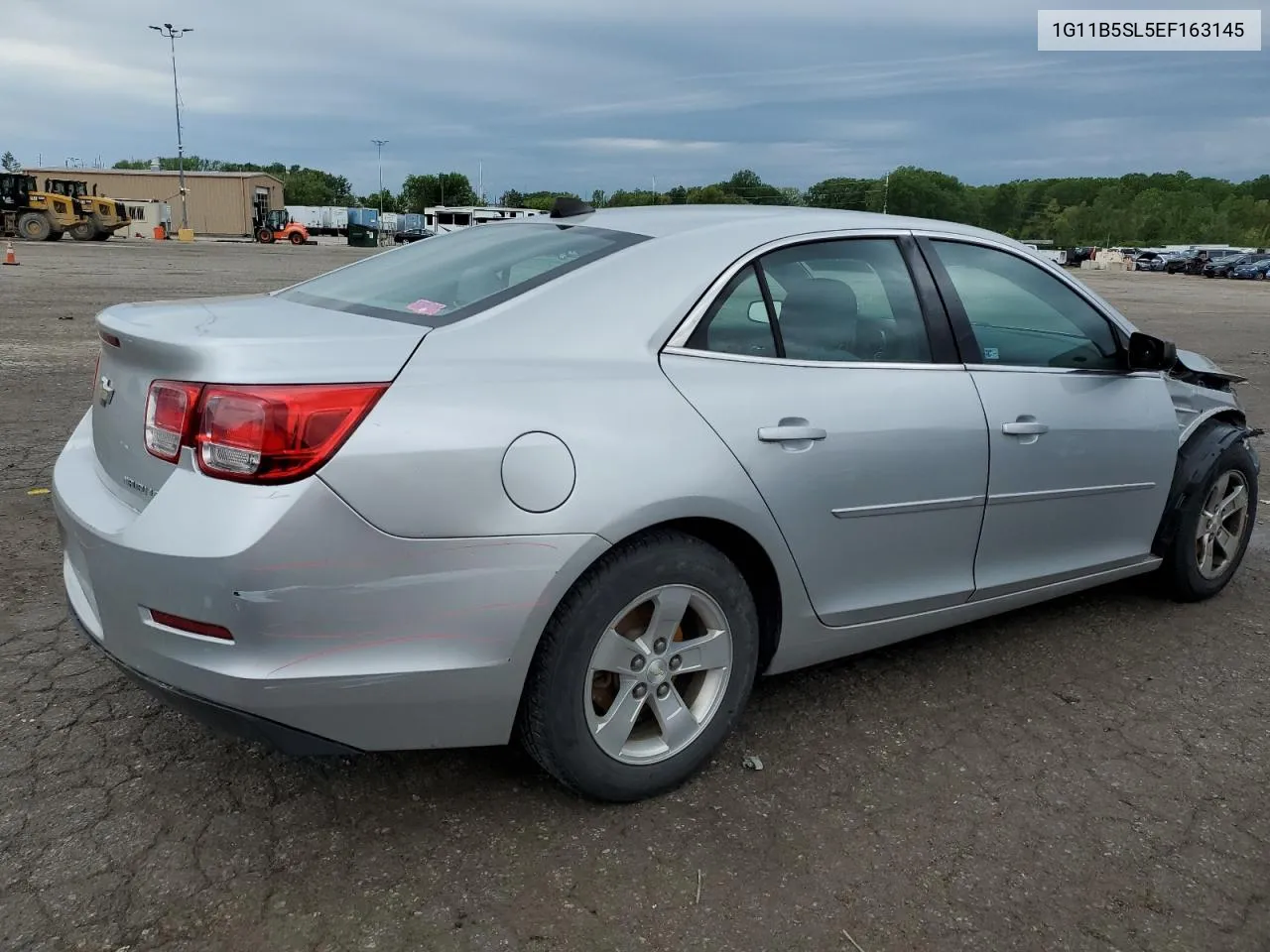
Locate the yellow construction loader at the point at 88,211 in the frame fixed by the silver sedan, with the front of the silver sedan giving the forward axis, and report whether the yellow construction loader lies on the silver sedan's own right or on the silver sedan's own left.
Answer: on the silver sedan's own left

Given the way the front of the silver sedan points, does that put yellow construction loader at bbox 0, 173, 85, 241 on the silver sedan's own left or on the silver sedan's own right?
on the silver sedan's own left

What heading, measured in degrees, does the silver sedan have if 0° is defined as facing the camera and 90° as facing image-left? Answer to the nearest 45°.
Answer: approximately 225°
